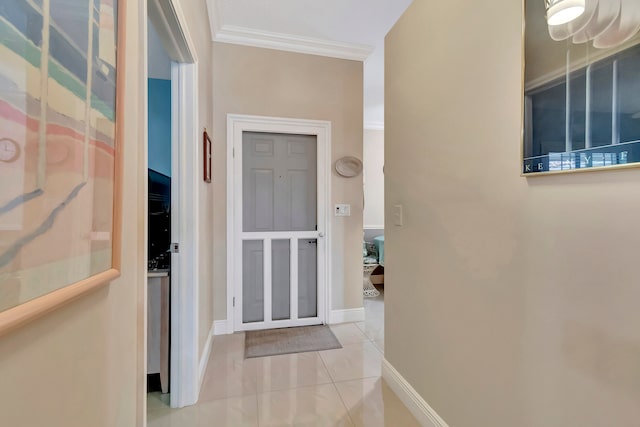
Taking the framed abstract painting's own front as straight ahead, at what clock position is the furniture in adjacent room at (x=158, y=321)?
The furniture in adjacent room is roughly at 8 o'clock from the framed abstract painting.

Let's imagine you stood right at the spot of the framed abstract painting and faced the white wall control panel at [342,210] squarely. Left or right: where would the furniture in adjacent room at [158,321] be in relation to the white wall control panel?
left

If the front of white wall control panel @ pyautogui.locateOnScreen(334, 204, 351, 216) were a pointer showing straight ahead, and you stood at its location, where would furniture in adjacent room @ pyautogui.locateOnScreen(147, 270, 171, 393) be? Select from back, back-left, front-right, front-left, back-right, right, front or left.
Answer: front-right

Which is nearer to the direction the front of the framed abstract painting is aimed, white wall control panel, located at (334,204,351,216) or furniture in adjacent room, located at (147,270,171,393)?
the white wall control panel

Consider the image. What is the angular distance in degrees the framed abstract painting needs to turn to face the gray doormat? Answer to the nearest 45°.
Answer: approximately 90° to its left

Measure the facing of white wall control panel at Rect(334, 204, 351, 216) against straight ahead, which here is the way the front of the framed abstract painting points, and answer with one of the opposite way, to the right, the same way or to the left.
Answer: to the right

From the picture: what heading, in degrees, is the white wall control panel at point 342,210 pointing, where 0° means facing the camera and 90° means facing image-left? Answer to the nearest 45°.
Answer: approximately 0°
